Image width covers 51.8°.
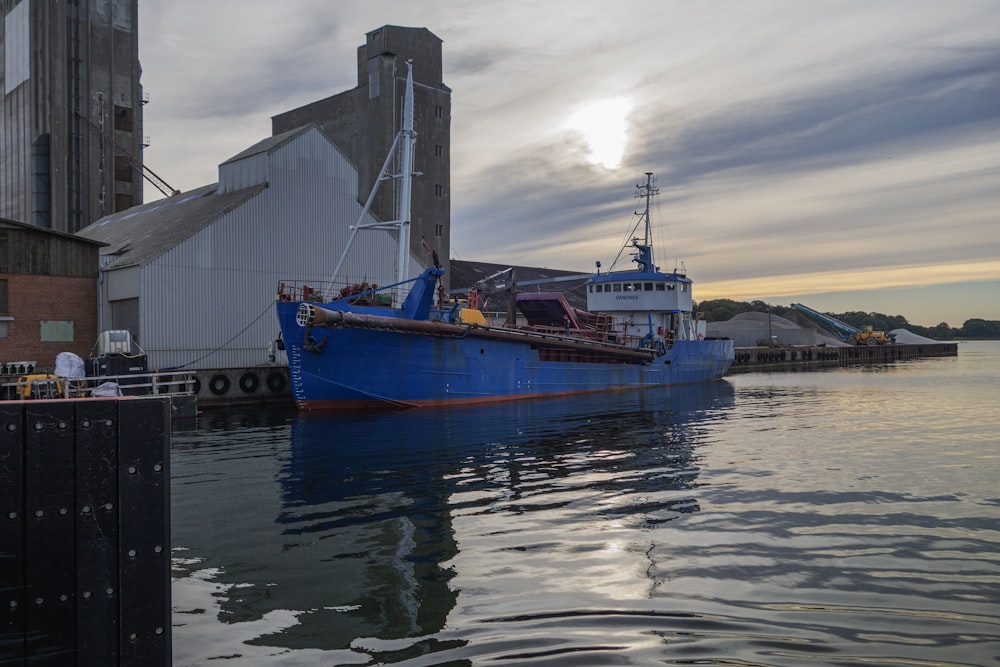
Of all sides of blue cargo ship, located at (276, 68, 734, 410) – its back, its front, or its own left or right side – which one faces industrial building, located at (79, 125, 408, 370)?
right

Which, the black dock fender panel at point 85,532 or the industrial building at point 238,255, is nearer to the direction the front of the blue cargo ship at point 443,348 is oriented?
the black dock fender panel

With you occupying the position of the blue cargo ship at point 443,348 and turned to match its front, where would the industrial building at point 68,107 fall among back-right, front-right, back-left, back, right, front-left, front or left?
right

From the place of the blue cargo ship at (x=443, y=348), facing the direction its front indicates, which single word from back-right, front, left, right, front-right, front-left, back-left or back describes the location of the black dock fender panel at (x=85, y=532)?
front-left

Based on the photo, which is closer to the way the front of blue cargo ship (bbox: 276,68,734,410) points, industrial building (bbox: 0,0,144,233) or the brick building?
the brick building

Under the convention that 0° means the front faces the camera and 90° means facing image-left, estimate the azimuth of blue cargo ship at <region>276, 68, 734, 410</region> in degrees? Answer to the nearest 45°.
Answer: approximately 45°

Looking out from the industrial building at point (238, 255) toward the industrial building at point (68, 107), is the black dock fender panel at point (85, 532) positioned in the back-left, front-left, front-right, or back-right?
back-left

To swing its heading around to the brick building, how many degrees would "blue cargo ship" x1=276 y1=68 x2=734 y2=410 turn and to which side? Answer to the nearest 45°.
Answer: approximately 45° to its right
